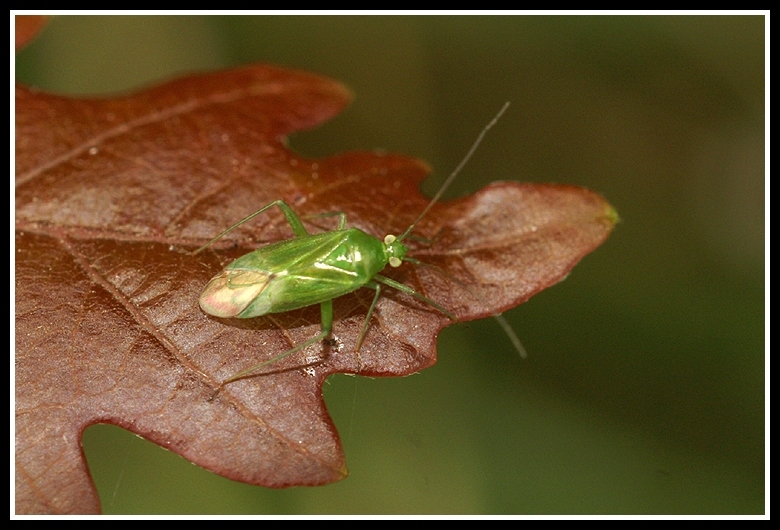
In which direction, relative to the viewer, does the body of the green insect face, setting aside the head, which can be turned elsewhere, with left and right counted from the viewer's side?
facing to the right of the viewer
